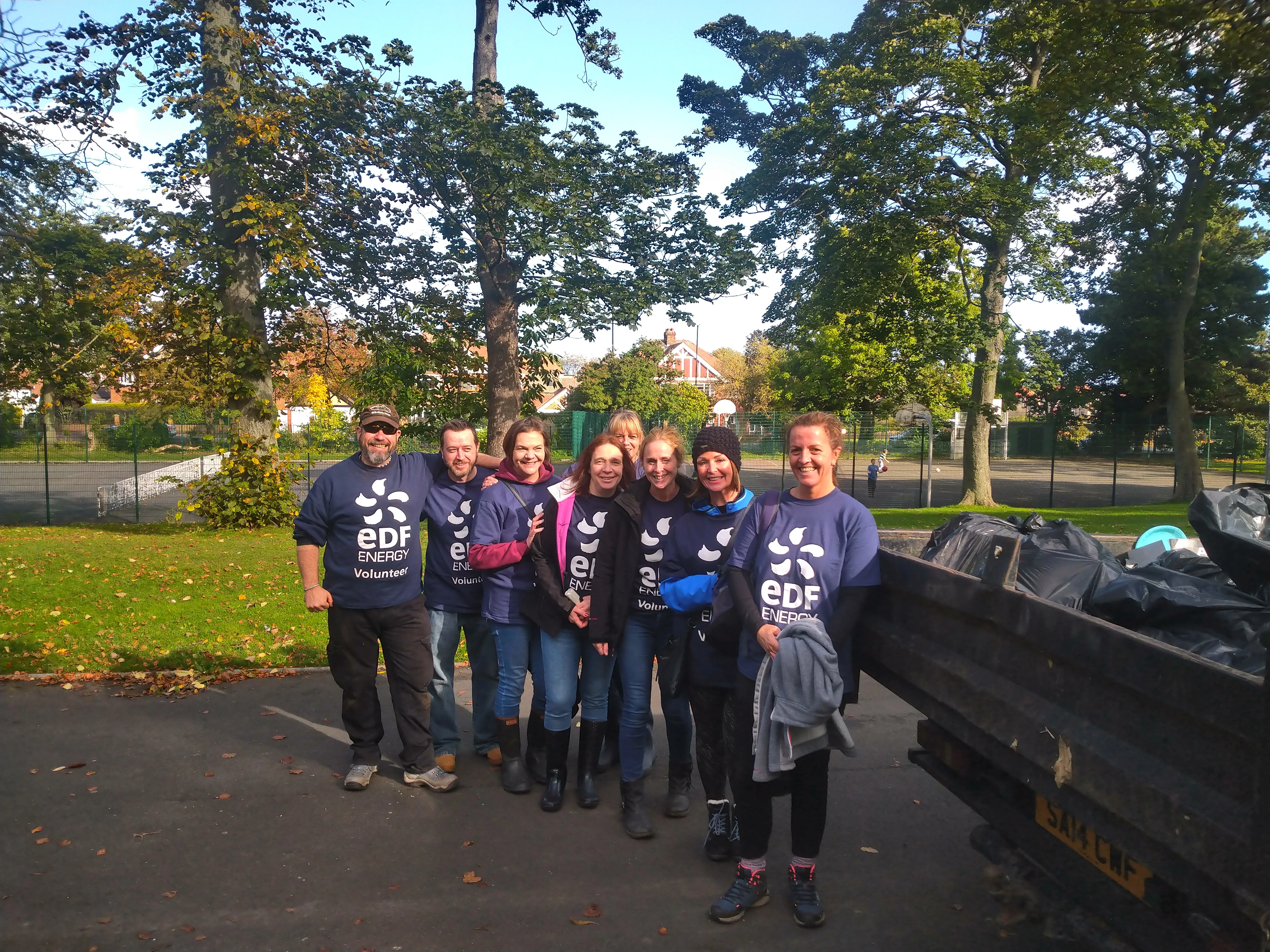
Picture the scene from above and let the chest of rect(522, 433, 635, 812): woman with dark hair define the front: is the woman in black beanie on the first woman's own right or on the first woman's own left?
on the first woman's own left

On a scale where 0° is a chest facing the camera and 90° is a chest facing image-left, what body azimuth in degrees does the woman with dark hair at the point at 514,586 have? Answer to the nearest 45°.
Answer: approximately 315°

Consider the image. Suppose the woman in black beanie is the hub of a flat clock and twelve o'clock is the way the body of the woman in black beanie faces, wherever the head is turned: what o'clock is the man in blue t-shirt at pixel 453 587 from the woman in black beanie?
The man in blue t-shirt is roughly at 4 o'clock from the woman in black beanie.

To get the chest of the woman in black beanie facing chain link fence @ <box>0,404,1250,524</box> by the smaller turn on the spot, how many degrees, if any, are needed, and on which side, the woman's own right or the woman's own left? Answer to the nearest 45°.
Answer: approximately 180°

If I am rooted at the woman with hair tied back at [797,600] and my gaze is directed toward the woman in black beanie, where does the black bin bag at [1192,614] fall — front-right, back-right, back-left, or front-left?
back-right

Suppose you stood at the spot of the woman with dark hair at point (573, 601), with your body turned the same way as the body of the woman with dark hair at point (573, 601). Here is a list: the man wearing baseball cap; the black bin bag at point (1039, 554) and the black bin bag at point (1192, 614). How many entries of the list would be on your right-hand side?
1

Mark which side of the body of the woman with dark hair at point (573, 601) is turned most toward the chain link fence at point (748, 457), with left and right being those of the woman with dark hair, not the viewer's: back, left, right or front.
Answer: back

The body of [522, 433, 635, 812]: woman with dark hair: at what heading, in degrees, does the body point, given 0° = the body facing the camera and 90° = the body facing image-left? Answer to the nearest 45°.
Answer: approximately 0°

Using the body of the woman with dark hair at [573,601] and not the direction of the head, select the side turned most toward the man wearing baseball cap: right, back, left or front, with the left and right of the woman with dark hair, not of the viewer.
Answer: right
